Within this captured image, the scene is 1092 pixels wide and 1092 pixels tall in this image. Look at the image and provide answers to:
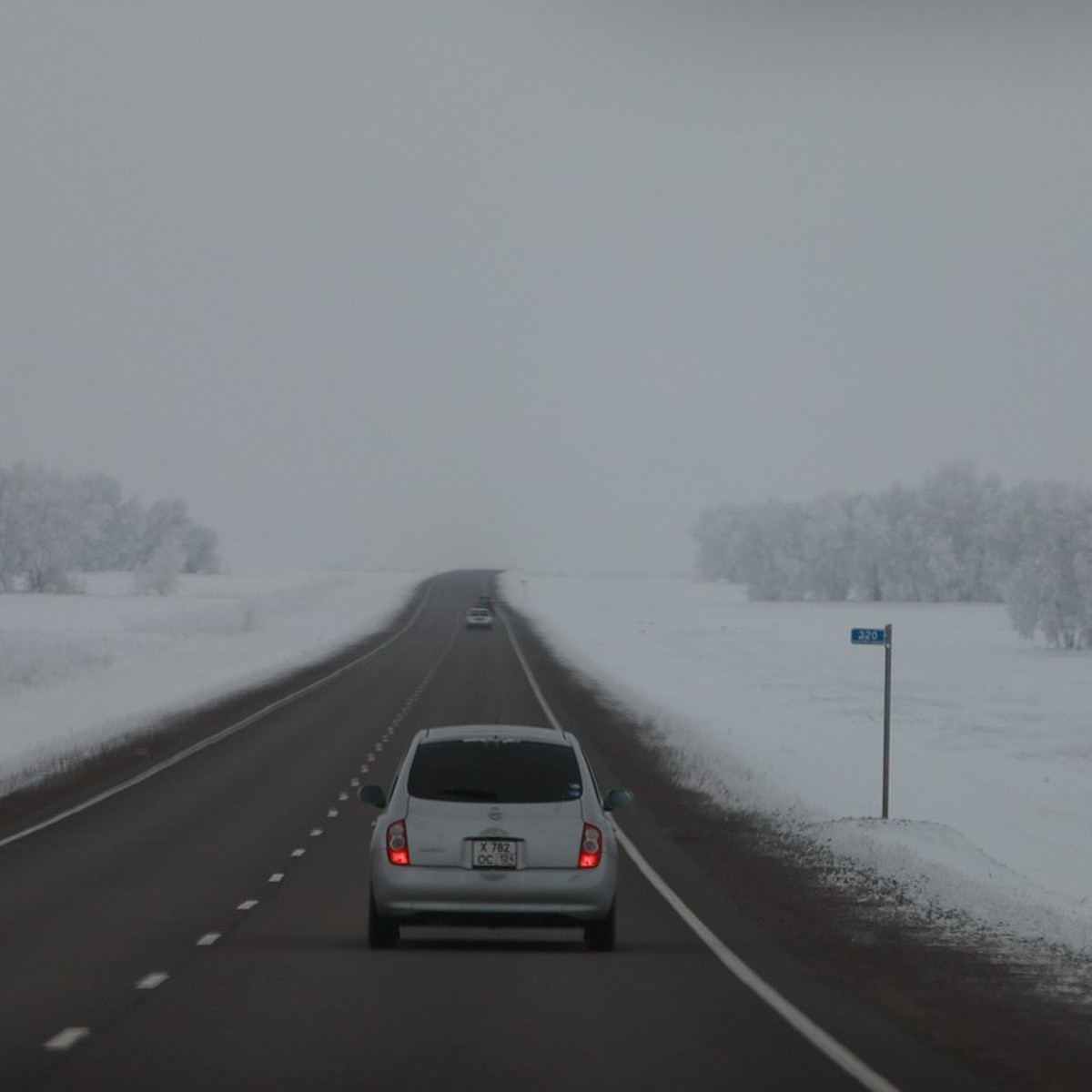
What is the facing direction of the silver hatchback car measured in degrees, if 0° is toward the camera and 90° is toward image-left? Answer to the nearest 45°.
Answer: approximately 180°

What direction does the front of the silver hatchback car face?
away from the camera
